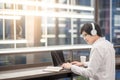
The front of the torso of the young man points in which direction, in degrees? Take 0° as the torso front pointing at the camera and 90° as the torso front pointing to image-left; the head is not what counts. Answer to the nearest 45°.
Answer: approximately 90°

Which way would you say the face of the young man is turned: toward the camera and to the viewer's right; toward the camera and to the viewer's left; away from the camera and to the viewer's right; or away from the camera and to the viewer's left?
toward the camera and to the viewer's left
